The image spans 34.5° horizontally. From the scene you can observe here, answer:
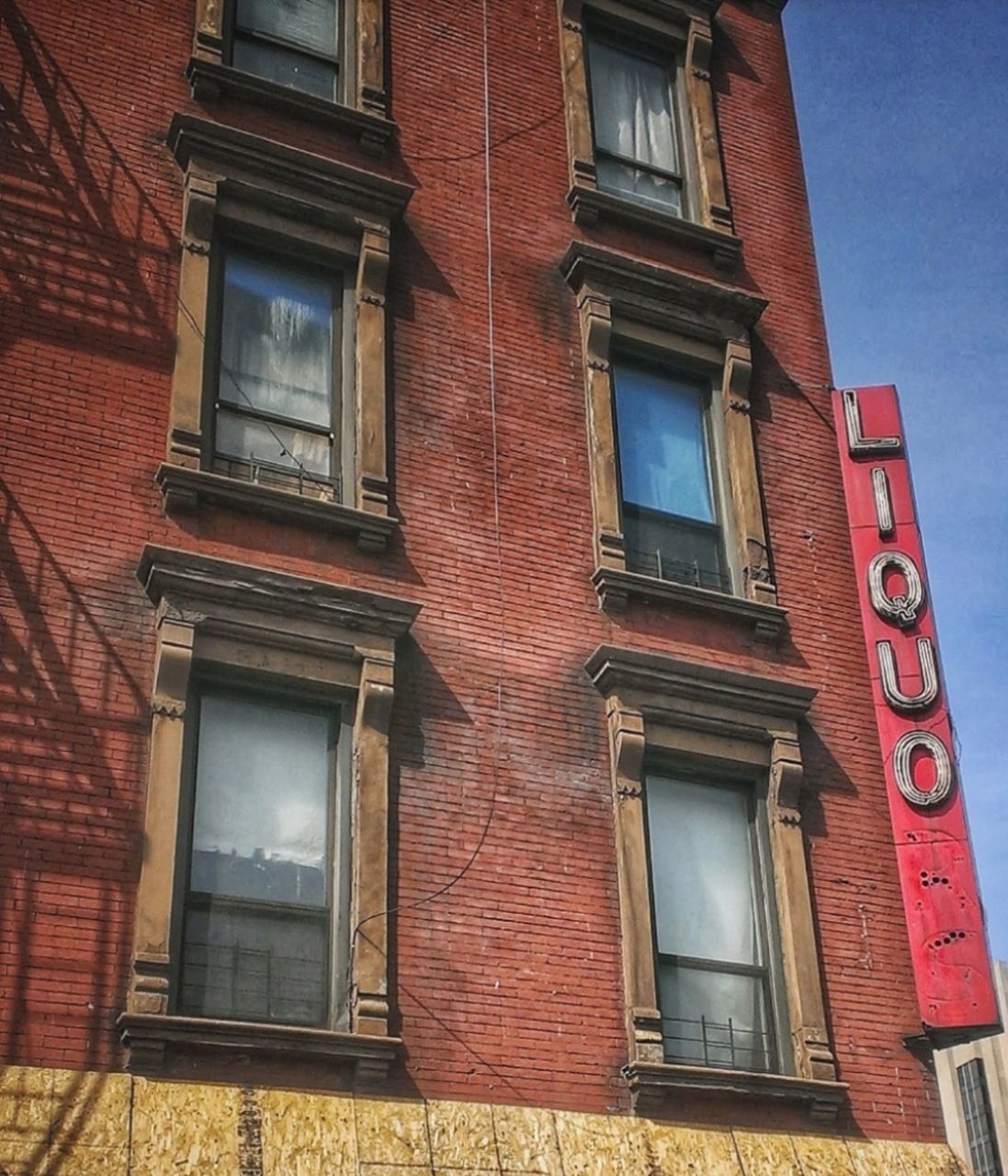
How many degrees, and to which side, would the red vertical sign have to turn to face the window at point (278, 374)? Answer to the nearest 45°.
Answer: approximately 45° to its right

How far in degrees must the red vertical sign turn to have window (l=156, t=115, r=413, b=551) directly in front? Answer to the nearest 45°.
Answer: approximately 45° to its right

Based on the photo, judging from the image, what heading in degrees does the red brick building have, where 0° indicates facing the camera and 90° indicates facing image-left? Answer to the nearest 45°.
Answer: approximately 0°

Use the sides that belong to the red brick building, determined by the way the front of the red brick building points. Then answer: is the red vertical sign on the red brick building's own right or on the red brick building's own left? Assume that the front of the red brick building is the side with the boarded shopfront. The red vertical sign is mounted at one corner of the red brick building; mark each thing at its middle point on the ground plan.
on the red brick building's own left
